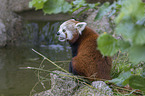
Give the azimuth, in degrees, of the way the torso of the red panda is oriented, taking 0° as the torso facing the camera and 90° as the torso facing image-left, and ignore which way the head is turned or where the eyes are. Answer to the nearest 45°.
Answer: approximately 90°
